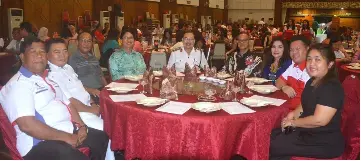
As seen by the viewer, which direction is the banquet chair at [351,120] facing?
to the viewer's left

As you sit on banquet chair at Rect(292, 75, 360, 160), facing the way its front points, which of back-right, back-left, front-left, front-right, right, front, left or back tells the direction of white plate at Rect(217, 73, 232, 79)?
front-right

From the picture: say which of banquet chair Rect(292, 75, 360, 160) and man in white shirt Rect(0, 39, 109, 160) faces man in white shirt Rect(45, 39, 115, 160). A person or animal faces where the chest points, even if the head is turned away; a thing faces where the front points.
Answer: the banquet chair

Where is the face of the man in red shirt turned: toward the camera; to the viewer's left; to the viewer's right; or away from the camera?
toward the camera

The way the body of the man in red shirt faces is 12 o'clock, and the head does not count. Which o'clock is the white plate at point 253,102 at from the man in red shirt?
The white plate is roughly at 11 o'clock from the man in red shirt.

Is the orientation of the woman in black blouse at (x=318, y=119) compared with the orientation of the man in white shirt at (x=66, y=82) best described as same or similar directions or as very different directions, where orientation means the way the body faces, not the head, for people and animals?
very different directions

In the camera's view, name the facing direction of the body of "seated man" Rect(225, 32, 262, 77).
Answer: toward the camera

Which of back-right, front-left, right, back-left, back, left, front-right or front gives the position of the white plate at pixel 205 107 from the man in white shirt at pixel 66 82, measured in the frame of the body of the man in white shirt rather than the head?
front

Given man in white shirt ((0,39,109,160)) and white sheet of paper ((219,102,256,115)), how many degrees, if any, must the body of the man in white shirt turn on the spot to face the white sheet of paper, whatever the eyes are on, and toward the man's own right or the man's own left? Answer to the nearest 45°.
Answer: approximately 45° to the man's own left

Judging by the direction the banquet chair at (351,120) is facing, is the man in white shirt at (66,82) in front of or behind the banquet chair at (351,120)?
in front

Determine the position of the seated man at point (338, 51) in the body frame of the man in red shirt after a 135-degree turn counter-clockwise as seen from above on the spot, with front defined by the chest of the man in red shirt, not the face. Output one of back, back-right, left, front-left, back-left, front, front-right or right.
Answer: left

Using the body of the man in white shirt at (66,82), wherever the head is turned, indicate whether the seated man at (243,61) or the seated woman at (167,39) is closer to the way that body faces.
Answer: the seated man

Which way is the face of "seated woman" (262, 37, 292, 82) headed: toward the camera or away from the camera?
toward the camera

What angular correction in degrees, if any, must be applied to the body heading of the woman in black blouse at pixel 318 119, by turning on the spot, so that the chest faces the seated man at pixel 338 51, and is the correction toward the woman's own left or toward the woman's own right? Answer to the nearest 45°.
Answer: approximately 90° to the woman's own right

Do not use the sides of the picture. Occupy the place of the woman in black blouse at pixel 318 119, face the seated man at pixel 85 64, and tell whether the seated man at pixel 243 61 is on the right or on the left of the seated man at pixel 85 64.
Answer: right
